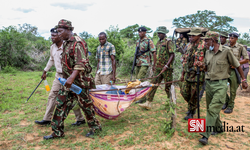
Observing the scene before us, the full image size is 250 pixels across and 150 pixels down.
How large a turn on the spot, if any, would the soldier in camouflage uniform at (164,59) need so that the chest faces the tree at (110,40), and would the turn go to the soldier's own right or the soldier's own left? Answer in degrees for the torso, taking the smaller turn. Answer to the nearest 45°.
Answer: approximately 90° to the soldier's own right

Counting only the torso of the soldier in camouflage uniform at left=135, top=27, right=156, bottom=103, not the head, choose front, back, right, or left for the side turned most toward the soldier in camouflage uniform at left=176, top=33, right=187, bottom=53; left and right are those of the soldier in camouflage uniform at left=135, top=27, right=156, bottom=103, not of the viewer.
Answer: back

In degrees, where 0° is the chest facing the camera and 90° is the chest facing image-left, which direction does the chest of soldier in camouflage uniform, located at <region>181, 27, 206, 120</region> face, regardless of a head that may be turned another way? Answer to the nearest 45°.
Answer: approximately 45°

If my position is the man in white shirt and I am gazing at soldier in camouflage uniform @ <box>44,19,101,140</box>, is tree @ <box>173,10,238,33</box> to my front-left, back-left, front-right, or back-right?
back-left

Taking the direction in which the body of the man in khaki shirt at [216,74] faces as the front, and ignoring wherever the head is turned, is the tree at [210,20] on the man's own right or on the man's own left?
on the man's own right

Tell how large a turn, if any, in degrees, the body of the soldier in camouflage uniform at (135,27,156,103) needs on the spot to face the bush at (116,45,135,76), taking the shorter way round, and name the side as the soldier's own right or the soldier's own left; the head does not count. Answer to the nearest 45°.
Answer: approximately 135° to the soldier's own right

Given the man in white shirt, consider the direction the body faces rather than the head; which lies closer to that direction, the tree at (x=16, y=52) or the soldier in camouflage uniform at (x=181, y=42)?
the tree

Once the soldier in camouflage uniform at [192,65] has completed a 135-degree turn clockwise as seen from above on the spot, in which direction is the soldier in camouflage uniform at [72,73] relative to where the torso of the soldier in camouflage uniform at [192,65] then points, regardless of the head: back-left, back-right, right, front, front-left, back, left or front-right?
back-left

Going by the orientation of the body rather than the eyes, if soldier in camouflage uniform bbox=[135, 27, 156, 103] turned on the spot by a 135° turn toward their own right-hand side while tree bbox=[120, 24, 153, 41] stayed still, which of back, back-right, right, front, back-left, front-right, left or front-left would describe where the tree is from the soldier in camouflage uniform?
front
